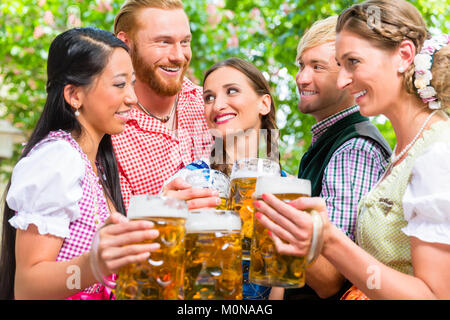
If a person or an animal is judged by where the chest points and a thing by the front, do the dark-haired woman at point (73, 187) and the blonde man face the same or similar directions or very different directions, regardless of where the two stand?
very different directions

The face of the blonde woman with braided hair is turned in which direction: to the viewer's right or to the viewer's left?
to the viewer's left

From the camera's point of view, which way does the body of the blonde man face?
to the viewer's left

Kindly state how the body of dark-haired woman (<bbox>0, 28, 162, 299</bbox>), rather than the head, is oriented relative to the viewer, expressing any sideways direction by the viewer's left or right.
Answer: facing to the right of the viewer

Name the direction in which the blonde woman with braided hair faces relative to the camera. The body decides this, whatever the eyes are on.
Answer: to the viewer's left

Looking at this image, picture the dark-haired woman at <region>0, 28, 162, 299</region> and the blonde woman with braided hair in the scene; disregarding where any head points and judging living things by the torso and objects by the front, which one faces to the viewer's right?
the dark-haired woman

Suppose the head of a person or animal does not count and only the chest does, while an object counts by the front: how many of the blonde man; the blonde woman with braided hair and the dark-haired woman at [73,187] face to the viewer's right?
1

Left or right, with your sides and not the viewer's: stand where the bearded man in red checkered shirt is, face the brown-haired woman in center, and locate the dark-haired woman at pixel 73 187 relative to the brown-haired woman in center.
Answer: right

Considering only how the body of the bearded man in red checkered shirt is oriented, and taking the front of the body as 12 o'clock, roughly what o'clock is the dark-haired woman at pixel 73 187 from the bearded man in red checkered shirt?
The dark-haired woman is roughly at 2 o'clock from the bearded man in red checkered shirt.
